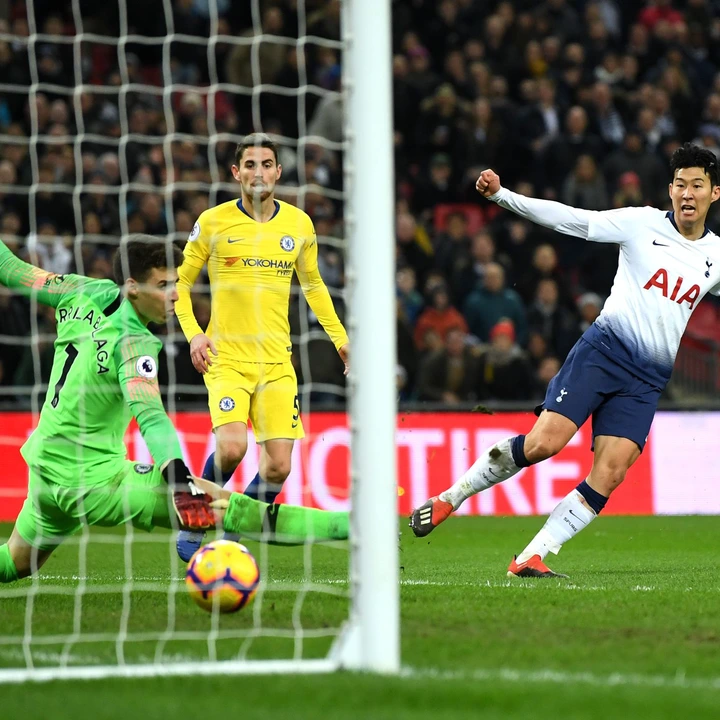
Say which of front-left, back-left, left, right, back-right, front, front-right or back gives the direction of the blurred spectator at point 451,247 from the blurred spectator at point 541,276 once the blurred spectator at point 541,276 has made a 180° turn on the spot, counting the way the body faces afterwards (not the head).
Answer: left

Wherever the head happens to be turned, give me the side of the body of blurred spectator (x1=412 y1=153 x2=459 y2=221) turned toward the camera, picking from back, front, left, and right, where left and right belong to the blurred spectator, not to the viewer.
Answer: front

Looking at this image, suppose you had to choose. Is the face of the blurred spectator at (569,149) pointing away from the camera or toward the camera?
toward the camera

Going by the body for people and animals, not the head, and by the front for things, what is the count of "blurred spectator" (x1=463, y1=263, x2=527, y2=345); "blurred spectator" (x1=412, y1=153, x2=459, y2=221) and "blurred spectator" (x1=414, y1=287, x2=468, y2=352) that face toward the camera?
3

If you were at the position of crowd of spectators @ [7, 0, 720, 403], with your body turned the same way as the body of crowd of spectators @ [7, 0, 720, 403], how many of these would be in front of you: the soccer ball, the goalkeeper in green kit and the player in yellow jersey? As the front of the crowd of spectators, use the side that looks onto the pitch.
3

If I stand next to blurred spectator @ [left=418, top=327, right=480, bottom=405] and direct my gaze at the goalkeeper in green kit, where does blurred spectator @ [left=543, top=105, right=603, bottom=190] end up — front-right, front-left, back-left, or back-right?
back-left

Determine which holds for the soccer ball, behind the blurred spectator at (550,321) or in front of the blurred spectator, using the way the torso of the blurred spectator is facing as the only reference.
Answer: in front

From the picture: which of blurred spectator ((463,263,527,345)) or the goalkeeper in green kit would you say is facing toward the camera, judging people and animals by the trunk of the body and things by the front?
the blurred spectator

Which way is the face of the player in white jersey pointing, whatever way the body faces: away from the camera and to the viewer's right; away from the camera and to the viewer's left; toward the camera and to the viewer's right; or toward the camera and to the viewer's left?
toward the camera and to the viewer's left

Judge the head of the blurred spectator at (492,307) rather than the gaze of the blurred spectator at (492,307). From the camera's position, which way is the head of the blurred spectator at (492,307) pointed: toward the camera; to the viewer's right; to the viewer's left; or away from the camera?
toward the camera

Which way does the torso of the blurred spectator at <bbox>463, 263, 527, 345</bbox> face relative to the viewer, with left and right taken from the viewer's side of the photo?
facing the viewer

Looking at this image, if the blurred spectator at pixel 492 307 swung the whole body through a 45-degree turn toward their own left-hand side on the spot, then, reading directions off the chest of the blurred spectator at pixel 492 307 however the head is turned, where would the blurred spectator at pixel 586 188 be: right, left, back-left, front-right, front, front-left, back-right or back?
left

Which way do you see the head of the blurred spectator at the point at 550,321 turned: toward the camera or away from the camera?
toward the camera

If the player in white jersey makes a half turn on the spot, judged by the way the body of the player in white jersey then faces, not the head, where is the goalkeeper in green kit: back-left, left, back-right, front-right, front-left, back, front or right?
back-left

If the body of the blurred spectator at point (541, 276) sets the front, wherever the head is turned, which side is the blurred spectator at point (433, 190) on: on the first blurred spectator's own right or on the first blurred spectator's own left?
on the first blurred spectator's own right

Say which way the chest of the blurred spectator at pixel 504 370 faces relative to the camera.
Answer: toward the camera
